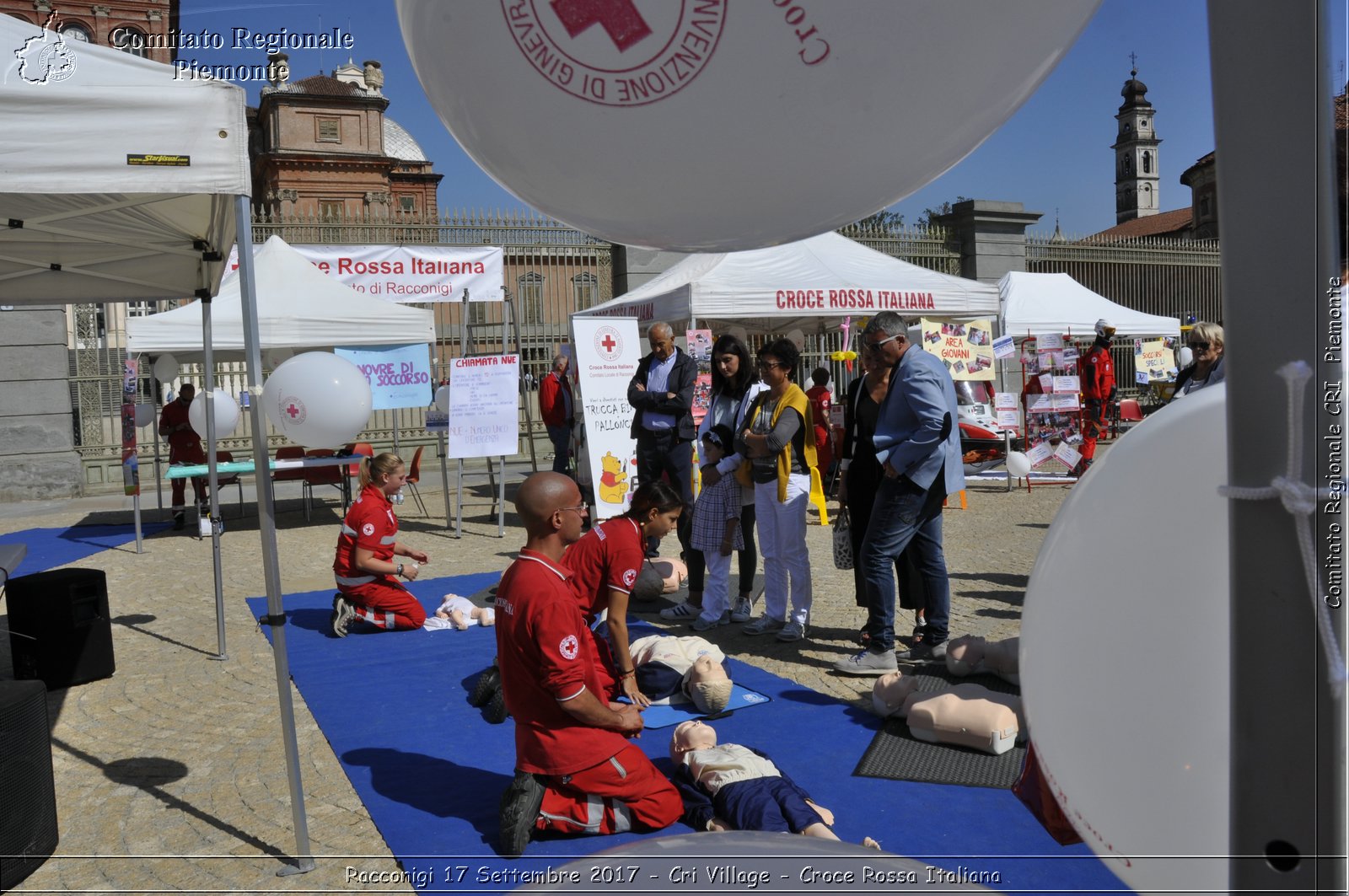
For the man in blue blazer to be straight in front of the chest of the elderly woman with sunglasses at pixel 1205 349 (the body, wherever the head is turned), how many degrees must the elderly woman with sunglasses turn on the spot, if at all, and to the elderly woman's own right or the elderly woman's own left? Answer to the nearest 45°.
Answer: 0° — they already face them

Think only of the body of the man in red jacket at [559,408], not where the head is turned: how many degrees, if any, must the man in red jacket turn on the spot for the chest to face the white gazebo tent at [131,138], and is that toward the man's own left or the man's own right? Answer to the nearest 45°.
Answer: approximately 45° to the man's own right

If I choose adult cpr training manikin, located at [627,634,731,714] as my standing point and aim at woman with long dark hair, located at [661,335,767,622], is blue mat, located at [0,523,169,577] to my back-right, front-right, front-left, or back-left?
front-left

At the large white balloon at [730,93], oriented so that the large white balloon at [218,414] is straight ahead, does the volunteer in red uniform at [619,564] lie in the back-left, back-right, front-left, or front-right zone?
front-right

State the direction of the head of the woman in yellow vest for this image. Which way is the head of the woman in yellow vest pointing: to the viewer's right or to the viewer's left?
to the viewer's left

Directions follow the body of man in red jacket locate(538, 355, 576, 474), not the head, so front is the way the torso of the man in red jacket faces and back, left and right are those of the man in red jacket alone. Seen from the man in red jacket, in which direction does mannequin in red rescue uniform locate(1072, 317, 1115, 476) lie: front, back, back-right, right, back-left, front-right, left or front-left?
front-left

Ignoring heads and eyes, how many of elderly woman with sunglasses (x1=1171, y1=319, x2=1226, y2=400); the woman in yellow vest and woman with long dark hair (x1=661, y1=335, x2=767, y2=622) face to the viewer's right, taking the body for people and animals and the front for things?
0

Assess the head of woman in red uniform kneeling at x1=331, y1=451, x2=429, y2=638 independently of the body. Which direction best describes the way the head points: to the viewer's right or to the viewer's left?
to the viewer's right

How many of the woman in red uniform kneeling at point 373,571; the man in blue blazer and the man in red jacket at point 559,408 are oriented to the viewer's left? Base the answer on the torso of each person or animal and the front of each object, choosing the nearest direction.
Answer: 1

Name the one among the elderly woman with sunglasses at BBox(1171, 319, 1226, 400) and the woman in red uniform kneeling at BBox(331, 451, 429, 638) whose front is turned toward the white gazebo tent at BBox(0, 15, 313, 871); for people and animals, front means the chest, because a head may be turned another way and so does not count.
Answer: the elderly woman with sunglasses

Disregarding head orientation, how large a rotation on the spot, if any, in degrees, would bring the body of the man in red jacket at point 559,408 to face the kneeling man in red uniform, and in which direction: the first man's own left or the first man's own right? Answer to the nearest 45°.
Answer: approximately 45° to the first man's own right

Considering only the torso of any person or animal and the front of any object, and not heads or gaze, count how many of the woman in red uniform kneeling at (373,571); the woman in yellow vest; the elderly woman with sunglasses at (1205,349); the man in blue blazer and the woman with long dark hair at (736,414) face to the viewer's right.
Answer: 1

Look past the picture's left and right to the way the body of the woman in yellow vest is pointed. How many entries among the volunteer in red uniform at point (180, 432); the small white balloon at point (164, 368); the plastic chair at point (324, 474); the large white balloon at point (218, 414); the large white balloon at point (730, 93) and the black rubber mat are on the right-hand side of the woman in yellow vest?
4

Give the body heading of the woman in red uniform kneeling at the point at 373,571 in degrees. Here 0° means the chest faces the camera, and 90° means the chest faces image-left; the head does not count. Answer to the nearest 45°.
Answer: approximately 270°

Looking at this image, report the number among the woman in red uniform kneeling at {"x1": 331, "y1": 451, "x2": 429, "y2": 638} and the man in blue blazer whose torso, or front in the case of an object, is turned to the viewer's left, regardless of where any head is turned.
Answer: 1

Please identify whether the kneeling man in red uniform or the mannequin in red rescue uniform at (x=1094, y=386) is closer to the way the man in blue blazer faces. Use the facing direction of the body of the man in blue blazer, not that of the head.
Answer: the kneeling man in red uniform

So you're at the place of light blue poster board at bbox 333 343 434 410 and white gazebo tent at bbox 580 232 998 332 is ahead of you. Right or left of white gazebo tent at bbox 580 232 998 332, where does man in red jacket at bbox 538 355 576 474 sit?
left
